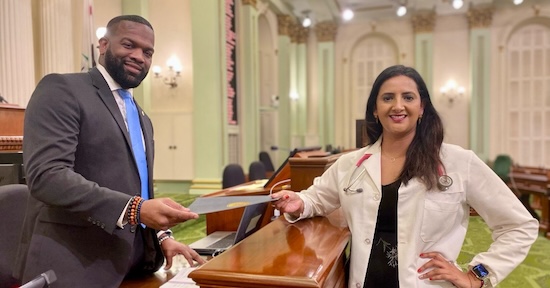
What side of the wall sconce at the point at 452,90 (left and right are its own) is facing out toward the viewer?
front

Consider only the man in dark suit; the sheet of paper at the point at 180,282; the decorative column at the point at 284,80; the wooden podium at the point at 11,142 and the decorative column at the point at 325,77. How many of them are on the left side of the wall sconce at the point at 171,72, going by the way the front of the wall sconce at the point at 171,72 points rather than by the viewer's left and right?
2

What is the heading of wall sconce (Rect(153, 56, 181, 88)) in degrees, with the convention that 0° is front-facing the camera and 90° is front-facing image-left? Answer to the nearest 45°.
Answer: approximately 315°

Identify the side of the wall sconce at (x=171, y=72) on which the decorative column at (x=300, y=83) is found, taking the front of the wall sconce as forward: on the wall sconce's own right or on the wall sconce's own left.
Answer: on the wall sconce's own left

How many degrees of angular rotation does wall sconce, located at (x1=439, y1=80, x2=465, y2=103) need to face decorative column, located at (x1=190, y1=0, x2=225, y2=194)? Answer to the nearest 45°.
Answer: approximately 45° to its right

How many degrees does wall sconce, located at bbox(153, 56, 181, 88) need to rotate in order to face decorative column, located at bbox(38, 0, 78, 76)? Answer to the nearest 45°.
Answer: approximately 90° to its right

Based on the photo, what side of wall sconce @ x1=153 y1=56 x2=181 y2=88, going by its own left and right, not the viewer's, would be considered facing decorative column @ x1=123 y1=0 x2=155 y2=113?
right

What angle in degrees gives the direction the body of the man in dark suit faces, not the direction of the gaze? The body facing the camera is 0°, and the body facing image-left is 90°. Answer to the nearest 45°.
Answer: approximately 315°

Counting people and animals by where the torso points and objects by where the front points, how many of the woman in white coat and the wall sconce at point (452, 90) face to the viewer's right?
0

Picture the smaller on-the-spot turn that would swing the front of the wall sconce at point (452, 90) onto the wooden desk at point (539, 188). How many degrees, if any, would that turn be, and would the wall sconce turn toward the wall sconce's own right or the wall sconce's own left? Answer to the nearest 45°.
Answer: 0° — it already faces it

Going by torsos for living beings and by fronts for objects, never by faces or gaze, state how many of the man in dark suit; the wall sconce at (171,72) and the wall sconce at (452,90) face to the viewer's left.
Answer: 0

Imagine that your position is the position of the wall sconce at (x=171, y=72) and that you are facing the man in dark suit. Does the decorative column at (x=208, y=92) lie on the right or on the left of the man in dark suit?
left

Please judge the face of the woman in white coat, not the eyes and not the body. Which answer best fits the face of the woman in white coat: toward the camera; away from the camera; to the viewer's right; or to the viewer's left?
toward the camera

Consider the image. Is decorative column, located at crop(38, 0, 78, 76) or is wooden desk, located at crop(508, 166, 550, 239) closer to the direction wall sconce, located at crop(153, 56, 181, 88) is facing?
the wooden desk
